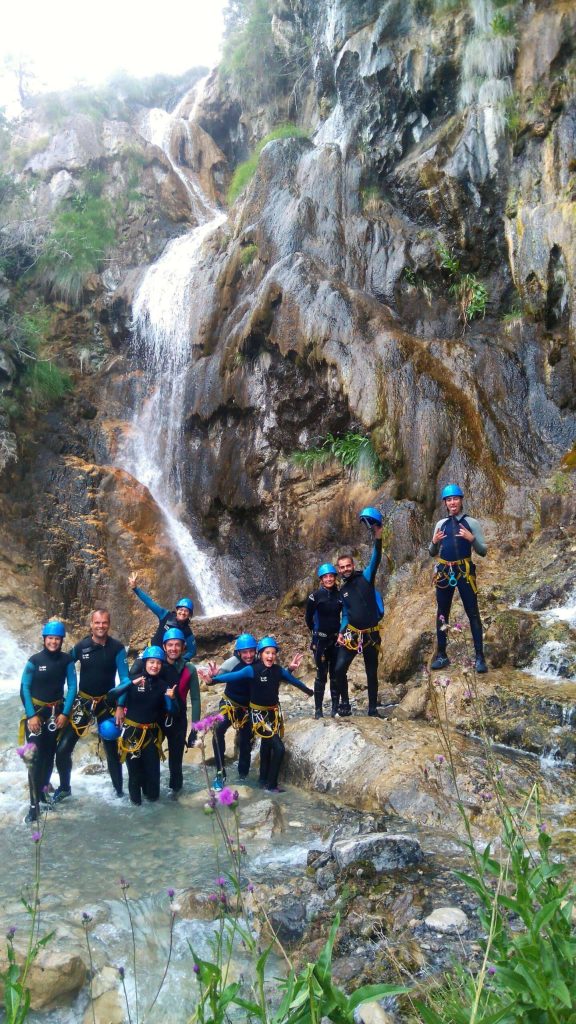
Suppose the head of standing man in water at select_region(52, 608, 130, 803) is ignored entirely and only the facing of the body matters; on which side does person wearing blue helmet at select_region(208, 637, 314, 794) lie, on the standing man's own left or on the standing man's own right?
on the standing man's own left

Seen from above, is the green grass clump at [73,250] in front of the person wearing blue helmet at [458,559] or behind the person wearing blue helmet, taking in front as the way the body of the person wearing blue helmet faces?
behind

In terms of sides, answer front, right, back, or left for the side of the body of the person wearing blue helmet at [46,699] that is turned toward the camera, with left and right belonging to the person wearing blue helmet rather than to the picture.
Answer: front

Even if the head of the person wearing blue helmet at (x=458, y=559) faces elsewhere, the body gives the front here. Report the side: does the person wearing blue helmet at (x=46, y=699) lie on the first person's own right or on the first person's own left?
on the first person's own right

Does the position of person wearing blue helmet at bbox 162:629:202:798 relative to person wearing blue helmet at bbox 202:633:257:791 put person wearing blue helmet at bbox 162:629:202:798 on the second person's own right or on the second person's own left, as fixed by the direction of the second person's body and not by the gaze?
on the second person's own right

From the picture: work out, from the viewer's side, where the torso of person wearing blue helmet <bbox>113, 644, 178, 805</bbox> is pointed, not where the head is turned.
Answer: toward the camera

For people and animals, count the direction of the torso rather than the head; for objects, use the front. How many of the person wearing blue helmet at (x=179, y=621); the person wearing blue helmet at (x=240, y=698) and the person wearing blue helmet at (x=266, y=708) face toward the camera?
3

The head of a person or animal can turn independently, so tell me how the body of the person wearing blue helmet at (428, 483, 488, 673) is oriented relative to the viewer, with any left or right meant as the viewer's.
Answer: facing the viewer

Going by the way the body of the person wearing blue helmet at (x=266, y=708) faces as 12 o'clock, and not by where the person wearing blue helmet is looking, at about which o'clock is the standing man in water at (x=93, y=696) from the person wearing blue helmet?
The standing man in water is roughly at 3 o'clock from the person wearing blue helmet.

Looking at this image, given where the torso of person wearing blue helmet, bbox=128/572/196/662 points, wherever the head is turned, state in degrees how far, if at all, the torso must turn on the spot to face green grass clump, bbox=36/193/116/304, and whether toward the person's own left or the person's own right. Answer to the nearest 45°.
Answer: approximately 180°

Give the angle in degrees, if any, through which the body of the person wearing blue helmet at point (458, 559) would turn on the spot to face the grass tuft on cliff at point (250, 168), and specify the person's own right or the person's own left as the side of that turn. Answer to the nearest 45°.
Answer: approximately 180°

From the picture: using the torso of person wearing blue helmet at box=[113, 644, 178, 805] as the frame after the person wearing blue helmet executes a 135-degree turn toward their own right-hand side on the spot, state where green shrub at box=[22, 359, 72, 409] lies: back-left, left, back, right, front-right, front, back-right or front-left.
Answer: front-right

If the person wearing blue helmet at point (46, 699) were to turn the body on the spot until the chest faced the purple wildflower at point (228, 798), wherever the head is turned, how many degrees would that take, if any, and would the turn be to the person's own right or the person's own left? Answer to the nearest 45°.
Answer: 0° — they already face it

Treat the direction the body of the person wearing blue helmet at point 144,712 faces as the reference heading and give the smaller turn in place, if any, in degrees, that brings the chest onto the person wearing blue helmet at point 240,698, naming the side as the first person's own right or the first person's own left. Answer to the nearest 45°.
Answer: approximately 135° to the first person's own left

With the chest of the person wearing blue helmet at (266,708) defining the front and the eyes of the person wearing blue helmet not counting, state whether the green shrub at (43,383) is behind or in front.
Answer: behind
